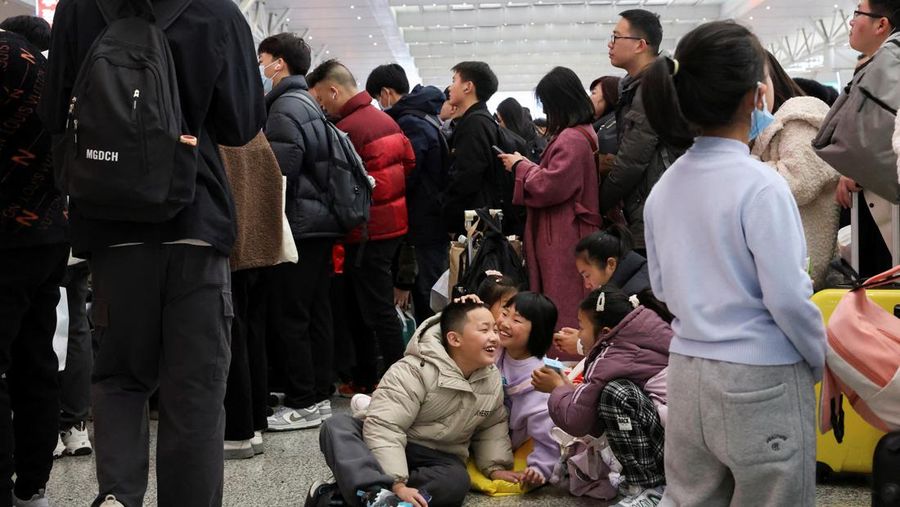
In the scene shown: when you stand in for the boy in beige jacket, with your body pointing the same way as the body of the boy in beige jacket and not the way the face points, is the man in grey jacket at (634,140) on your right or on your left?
on your left

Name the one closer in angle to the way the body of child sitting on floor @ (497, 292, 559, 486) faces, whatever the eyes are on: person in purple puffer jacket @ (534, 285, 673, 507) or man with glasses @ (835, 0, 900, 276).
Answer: the person in purple puffer jacket

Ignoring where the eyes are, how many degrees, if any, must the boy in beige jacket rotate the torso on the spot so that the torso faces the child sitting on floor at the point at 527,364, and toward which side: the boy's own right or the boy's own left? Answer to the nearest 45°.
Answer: approximately 90° to the boy's own left

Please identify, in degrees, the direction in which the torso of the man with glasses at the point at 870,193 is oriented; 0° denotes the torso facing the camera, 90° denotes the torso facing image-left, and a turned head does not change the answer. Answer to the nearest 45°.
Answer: approximately 90°

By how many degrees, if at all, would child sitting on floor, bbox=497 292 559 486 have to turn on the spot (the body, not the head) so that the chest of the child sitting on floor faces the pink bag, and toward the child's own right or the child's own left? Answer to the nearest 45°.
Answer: approximately 90° to the child's own left

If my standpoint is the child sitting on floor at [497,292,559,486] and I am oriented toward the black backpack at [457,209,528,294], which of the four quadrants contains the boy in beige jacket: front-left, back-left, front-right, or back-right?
back-left

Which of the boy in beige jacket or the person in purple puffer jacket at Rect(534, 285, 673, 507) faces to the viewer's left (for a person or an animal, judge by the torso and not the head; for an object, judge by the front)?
the person in purple puffer jacket

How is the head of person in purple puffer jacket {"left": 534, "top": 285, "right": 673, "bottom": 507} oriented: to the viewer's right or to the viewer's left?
to the viewer's left

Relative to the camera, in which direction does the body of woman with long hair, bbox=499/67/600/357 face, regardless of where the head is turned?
to the viewer's left

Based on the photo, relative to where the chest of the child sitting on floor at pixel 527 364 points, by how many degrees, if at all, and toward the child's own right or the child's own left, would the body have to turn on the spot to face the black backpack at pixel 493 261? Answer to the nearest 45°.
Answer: approximately 135° to the child's own right
